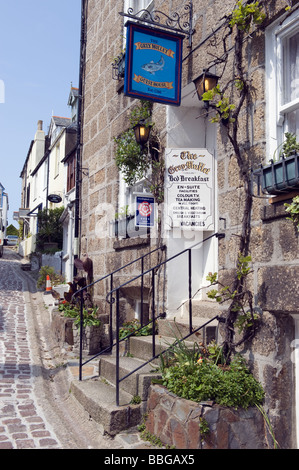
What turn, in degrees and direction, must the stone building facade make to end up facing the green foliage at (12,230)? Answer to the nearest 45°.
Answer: approximately 90° to its right
